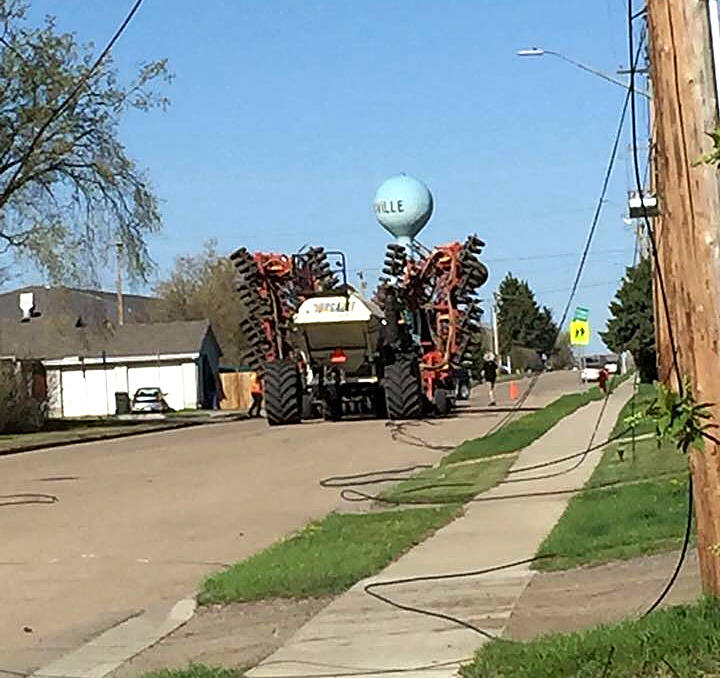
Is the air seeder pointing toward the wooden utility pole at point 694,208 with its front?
no

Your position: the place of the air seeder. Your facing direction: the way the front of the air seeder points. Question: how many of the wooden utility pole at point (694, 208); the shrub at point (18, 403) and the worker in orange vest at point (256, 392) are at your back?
1

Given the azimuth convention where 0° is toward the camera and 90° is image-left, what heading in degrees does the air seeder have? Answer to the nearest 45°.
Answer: approximately 180°

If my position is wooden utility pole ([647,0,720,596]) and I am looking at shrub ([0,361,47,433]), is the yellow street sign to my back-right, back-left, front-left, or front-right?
front-right

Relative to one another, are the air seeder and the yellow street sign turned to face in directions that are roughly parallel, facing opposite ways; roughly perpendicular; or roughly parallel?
roughly parallel, facing opposite ways

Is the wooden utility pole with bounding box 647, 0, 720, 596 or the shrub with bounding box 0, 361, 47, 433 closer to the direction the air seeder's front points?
the shrub

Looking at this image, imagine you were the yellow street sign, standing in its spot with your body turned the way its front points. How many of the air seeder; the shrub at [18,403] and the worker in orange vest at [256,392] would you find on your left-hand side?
0

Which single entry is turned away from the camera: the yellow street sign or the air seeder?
the air seeder

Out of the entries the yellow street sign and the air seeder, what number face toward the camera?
1

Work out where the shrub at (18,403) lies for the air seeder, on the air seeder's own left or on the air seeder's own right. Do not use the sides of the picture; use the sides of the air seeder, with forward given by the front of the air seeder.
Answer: on the air seeder's own left

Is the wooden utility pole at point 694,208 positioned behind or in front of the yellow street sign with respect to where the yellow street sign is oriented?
in front

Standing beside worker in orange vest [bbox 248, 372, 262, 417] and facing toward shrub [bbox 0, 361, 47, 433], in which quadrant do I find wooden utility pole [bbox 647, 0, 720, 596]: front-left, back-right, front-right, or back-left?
front-left

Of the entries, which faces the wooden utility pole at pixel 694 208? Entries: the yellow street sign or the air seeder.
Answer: the yellow street sign

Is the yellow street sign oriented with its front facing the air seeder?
no

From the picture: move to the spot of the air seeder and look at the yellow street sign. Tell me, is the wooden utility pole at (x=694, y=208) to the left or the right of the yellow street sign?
right

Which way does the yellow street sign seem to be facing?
toward the camera
